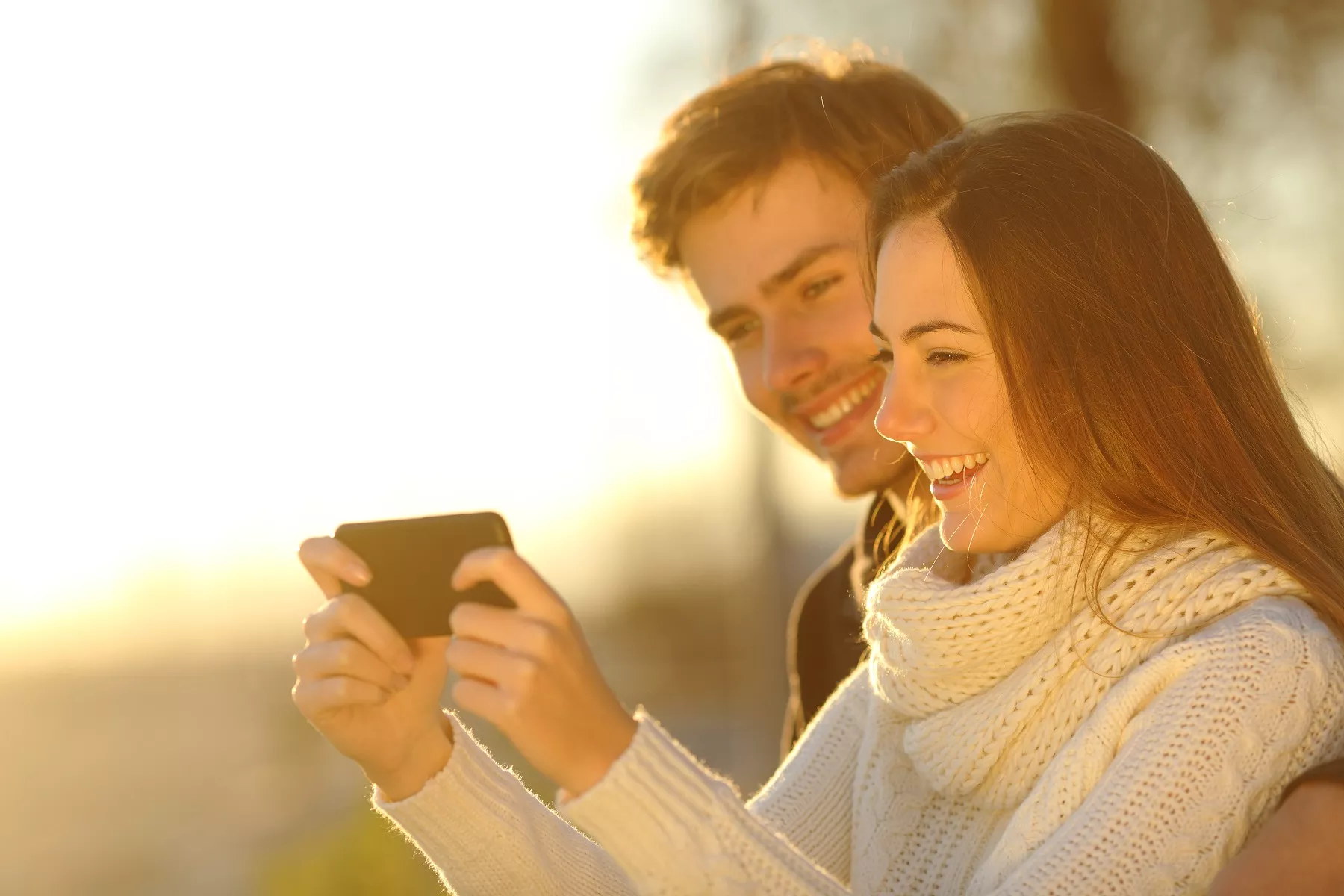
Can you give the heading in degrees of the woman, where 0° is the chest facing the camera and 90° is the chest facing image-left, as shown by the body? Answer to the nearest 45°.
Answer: approximately 45°

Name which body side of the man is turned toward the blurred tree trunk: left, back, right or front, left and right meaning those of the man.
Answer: back

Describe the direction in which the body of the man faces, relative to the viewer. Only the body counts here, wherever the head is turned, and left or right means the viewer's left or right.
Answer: facing the viewer and to the left of the viewer

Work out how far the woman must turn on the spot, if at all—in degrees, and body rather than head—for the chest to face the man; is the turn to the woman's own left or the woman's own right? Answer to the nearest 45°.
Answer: approximately 135° to the woman's own right

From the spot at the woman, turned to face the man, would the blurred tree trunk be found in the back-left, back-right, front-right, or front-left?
front-right
